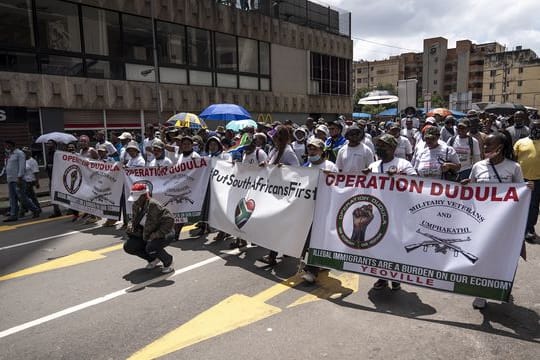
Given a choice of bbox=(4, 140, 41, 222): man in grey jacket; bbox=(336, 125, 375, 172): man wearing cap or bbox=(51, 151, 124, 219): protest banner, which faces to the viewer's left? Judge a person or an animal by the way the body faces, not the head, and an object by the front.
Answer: the man in grey jacket

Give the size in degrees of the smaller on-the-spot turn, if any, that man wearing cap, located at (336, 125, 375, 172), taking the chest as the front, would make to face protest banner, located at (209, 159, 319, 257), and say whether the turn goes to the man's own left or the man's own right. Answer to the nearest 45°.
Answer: approximately 45° to the man's own right

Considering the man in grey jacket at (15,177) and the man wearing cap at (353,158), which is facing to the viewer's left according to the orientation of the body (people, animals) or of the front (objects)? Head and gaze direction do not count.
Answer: the man in grey jacket

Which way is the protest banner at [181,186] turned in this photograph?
toward the camera

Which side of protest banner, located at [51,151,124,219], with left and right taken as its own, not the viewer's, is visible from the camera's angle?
front

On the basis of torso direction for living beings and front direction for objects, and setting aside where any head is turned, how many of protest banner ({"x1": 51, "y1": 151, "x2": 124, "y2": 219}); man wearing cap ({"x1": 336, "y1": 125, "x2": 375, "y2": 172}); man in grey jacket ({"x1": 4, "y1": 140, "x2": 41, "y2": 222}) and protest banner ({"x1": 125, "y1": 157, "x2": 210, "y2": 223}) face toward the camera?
3

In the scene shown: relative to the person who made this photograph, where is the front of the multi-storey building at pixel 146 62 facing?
facing the viewer and to the right of the viewer

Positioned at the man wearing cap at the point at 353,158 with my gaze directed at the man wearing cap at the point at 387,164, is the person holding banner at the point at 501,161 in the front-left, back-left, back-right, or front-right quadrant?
front-left

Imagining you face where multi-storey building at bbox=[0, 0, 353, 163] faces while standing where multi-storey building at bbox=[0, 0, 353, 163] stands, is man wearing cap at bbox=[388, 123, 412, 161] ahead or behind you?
ahead

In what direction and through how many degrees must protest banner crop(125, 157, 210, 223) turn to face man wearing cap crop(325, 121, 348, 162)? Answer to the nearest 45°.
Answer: approximately 90° to its left

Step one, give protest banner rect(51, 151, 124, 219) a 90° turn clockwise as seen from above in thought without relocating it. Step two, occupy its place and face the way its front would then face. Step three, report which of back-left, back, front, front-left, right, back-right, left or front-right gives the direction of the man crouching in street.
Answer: left

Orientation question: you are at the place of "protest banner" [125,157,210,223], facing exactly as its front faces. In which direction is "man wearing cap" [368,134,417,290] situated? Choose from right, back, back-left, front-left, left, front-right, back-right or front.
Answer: front-left

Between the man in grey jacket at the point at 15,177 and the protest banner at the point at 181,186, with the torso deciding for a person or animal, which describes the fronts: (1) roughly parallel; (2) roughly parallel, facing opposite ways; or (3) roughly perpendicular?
roughly perpendicular

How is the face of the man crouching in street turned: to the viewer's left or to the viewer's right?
to the viewer's left

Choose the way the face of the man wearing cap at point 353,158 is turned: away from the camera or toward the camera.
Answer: toward the camera
